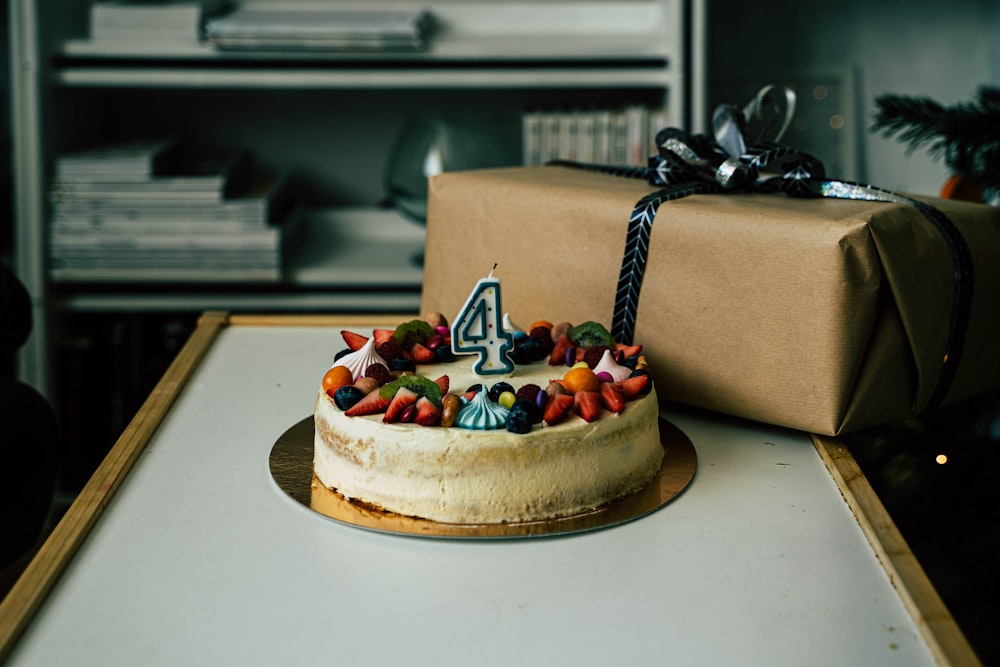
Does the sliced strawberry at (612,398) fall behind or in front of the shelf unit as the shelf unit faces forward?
in front

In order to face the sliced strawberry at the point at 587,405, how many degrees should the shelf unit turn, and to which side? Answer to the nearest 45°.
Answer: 0° — it already faces it

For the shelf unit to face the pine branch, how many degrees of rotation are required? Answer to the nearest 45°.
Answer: approximately 45° to its left

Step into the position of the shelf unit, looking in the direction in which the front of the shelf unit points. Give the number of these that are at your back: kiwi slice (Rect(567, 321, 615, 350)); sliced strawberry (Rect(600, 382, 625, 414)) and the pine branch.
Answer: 0

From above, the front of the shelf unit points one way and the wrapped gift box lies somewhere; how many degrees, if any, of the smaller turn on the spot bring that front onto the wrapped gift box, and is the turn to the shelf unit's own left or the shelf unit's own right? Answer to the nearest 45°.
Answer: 0° — it already faces it

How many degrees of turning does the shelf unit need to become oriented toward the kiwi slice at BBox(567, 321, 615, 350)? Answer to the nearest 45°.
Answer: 0° — it already faces it

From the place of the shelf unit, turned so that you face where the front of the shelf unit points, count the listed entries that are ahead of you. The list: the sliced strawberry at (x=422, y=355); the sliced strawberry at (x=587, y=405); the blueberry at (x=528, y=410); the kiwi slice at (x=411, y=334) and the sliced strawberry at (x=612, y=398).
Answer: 5

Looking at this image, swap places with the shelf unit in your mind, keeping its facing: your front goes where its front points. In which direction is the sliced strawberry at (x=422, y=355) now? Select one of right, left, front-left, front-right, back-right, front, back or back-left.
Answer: front

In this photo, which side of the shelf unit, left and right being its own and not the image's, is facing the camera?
front

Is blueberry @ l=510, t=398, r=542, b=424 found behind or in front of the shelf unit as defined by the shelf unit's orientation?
in front

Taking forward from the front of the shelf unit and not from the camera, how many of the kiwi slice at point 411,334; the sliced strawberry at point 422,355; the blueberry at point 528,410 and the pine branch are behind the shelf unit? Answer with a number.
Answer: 0

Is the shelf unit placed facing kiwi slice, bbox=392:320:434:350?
yes

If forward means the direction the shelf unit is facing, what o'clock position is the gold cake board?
The gold cake board is roughly at 12 o'clock from the shelf unit.
